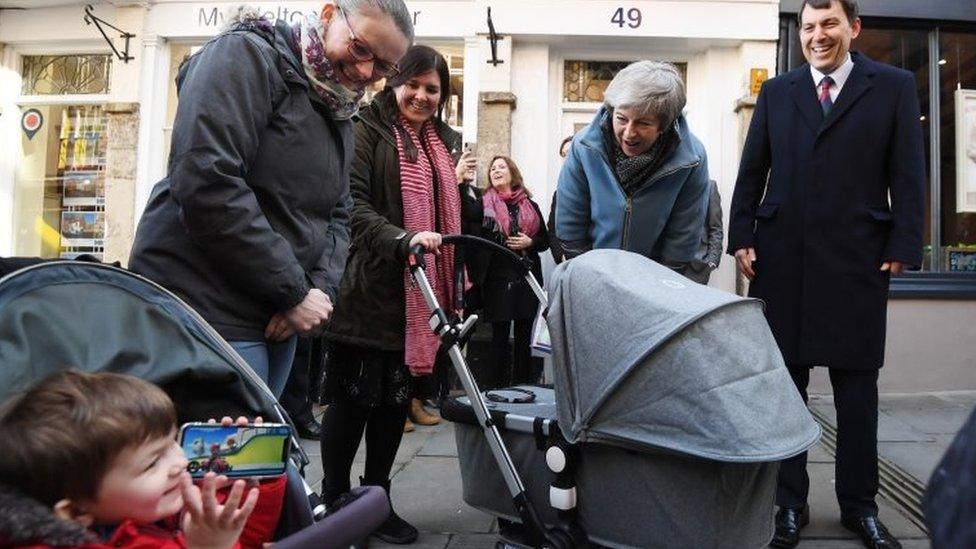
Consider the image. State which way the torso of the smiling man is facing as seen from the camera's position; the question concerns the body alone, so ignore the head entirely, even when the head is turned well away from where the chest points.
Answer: toward the camera

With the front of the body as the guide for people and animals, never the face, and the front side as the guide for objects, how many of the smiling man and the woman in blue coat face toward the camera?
2

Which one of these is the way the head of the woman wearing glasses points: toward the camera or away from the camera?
toward the camera

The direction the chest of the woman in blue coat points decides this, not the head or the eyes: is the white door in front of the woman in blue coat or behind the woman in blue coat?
behind

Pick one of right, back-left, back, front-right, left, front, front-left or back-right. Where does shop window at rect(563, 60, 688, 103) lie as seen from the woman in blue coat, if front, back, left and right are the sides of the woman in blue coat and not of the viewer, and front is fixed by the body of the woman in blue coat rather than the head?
back

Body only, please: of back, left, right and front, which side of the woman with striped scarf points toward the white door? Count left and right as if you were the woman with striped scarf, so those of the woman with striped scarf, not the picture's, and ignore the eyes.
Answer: left

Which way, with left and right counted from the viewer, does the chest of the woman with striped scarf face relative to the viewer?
facing the viewer and to the right of the viewer

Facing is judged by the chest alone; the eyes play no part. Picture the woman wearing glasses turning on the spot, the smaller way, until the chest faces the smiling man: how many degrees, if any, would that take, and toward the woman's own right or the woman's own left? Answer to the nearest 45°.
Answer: approximately 45° to the woman's own left

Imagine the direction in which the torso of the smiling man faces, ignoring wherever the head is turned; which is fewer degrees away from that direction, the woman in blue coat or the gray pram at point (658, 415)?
the gray pram

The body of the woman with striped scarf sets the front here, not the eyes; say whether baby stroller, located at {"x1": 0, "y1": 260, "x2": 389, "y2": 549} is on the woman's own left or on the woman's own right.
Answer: on the woman's own right

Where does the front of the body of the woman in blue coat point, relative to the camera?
toward the camera

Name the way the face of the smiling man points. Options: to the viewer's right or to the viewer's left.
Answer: to the viewer's left
